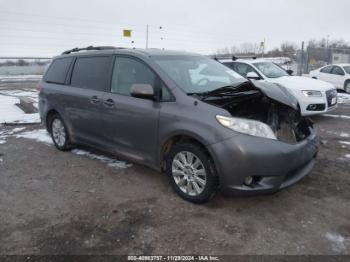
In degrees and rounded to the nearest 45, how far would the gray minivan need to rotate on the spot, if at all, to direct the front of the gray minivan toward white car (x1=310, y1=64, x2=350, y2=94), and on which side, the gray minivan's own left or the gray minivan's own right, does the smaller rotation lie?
approximately 90° to the gray minivan's own left

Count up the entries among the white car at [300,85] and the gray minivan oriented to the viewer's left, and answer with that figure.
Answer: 0

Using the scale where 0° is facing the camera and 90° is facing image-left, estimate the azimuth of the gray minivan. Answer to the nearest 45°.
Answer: approximately 315°

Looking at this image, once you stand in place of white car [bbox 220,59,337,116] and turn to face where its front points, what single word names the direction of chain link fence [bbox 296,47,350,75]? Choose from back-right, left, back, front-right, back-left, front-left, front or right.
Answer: back-left

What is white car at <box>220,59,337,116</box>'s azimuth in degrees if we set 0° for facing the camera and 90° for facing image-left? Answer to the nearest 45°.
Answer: approximately 315°

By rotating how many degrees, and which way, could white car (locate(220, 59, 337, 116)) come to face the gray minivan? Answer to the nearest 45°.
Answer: approximately 45° to its right
